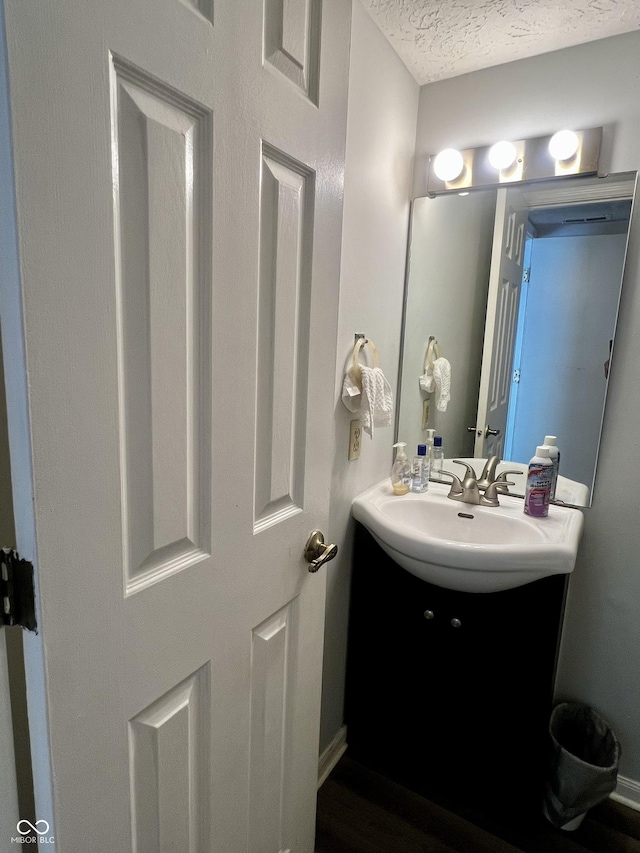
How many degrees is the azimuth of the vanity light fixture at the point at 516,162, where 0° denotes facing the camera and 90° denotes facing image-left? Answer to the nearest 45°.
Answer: approximately 45°

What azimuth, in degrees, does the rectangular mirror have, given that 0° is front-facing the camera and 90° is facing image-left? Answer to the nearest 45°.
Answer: approximately 45°

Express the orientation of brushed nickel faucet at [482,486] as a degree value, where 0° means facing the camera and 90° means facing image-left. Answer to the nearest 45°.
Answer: approximately 45°
